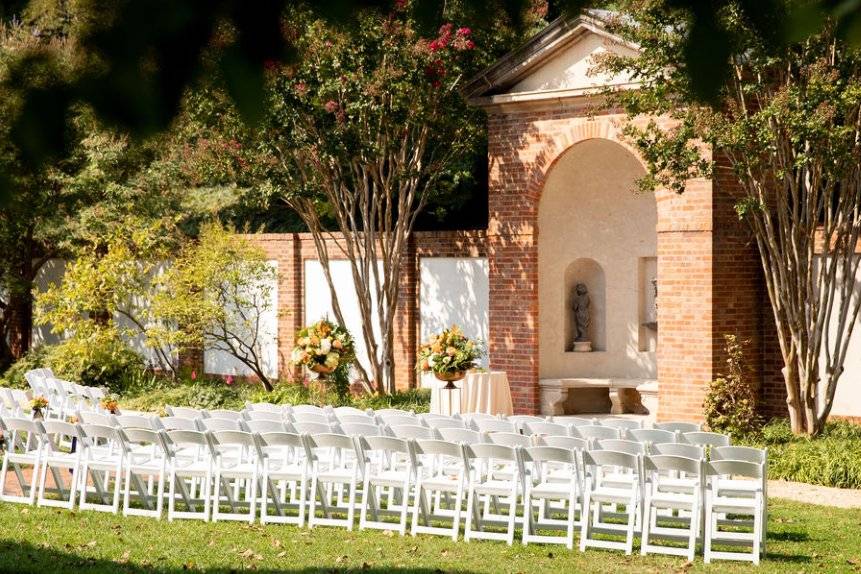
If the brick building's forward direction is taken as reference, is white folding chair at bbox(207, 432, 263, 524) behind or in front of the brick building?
in front

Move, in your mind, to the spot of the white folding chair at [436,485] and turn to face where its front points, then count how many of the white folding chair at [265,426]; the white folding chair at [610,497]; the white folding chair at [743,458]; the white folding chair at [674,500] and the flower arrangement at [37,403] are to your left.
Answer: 2

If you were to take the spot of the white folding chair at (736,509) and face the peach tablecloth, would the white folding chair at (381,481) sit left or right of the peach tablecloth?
left

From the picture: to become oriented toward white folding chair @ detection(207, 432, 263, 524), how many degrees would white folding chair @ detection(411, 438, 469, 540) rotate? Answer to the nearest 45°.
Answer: approximately 135° to its left

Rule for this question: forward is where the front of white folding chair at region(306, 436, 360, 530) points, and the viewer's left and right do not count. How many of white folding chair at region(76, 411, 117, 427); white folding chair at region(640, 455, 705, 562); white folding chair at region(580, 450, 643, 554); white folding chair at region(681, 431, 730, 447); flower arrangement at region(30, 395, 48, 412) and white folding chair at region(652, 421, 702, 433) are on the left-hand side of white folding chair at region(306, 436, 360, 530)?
2

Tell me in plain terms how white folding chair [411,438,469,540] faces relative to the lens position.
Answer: facing away from the viewer and to the right of the viewer

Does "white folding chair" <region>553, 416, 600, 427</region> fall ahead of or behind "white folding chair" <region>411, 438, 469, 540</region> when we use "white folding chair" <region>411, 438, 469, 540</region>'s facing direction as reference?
ahead

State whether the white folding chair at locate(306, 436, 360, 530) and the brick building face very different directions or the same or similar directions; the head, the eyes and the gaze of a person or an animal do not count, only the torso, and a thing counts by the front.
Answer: very different directions

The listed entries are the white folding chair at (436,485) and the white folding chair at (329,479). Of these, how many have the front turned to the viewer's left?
0

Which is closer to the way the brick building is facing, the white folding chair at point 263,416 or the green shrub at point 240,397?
the white folding chair

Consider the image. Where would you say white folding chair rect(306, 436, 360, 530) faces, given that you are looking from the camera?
facing away from the viewer and to the right of the viewer

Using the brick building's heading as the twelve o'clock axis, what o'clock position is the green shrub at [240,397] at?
The green shrub is roughly at 2 o'clock from the brick building.
